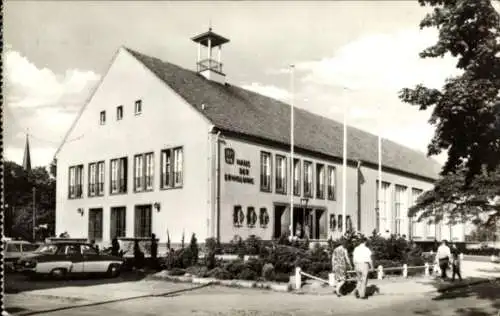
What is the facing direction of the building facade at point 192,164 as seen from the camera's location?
facing the viewer and to the right of the viewer

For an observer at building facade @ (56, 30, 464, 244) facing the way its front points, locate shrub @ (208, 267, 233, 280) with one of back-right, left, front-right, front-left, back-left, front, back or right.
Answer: front-right

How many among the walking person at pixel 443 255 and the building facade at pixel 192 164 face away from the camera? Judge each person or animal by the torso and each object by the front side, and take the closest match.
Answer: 1

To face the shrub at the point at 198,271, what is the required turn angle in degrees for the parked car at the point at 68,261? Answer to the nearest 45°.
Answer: approximately 45° to its right

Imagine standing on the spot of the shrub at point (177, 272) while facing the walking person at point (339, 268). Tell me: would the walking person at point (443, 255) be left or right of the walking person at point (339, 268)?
left

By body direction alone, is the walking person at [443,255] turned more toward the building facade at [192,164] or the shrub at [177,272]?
the building facade

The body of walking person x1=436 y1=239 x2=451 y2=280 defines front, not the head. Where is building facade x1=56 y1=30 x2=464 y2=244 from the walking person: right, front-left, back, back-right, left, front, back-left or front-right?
front-left

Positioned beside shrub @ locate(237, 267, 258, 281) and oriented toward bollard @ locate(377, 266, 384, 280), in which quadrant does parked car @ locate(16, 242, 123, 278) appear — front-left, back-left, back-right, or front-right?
back-left

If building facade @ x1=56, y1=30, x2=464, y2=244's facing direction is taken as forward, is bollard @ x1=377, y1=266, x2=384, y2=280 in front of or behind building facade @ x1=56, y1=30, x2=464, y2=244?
in front

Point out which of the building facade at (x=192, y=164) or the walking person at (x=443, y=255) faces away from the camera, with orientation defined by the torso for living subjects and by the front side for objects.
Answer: the walking person

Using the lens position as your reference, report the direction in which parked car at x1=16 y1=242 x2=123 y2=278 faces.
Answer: facing away from the viewer and to the right of the viewer

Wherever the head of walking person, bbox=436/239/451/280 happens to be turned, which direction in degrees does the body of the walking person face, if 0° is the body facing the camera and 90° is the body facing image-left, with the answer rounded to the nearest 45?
approximately 180°

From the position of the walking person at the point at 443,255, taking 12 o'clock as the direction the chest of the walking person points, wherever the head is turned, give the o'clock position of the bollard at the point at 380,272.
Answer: The bollard is roughly at 8 o'clock from the walking person.
